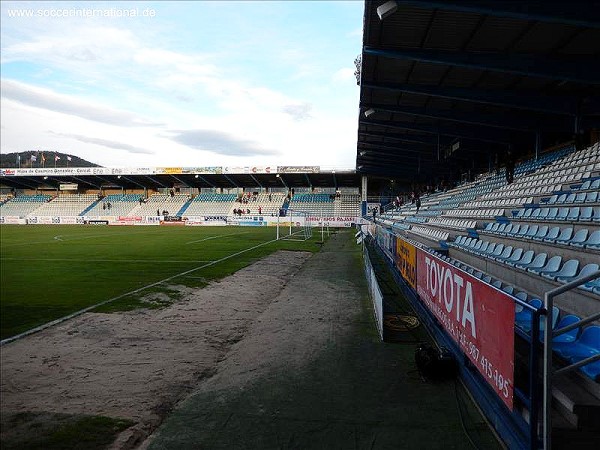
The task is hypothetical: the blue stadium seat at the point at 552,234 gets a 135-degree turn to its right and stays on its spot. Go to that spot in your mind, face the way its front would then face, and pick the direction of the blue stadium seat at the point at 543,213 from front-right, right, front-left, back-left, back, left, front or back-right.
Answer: front

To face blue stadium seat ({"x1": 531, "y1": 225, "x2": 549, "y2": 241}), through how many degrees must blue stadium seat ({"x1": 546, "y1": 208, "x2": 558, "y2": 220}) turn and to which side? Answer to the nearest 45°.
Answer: approximately 45° to its left

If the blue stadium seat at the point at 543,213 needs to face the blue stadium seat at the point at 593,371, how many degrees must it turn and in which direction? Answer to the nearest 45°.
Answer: approximately 45° to its left

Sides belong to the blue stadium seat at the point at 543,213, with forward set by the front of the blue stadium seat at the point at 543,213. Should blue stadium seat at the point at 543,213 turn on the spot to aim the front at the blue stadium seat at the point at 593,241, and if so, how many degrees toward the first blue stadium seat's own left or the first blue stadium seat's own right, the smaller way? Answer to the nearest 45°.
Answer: approximately 45° to the first blue stadium seat's own left

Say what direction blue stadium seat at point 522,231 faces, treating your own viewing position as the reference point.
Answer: facing the viewer and to the left of the viewer

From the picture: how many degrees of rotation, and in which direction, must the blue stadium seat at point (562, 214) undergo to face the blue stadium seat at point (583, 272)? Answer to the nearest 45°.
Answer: approximately 45° to its left

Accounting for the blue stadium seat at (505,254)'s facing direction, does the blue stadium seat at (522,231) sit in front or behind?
behind

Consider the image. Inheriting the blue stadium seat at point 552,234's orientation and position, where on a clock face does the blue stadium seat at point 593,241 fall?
the blue stadium seat at point 593,241 is roughly at 10 o'clock from the blue stadium seat at point 552,234.

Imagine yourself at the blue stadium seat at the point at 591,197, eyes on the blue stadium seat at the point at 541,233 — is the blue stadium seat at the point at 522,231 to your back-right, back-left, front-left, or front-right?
front-right

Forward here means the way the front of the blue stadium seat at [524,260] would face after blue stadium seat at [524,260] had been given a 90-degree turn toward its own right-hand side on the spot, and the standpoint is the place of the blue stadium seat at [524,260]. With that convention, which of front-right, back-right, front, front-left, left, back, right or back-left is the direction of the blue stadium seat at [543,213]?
front-right

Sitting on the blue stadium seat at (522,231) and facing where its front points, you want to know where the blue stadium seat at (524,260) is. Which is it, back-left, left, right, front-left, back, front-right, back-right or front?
front-left

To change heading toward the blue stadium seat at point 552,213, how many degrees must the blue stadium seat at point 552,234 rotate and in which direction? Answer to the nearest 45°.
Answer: approximately 135° to its right

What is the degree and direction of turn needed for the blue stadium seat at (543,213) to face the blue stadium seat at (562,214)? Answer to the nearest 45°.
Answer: approximately 45° to its left
